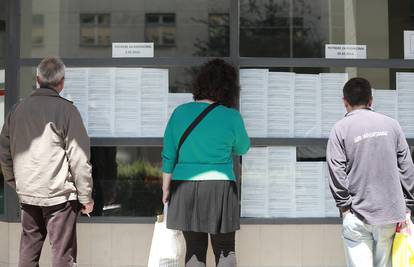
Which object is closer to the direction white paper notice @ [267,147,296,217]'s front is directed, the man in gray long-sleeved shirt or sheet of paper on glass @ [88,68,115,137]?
the man in gray long-sleeved shirt

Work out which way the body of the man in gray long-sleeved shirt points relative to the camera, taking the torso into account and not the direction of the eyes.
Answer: away from the camera

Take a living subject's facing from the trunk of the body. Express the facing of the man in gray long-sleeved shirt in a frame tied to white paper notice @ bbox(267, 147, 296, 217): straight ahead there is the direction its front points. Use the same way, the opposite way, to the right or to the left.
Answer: the opposite way

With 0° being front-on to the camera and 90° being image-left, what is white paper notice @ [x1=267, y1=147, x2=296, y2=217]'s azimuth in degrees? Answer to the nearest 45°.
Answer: approximately 0°

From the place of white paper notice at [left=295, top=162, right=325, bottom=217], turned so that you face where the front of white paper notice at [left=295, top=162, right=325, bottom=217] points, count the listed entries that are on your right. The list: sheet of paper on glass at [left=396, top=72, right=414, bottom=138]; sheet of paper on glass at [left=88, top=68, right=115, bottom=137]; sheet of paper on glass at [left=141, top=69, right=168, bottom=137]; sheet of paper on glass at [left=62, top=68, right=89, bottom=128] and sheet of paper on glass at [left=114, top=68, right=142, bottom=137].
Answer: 4

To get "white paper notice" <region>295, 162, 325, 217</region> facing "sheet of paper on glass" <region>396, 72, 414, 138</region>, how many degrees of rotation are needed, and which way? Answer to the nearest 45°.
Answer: approximately 90° to its left

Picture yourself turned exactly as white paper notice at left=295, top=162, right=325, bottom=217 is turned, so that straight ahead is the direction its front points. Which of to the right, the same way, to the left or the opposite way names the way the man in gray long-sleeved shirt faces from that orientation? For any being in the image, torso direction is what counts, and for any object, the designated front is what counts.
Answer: the opposite way

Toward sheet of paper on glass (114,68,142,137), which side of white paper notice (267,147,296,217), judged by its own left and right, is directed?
right

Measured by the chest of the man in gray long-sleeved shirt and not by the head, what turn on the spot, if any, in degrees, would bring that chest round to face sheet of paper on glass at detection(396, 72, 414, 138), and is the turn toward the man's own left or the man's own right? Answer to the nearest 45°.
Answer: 0° — they already face it

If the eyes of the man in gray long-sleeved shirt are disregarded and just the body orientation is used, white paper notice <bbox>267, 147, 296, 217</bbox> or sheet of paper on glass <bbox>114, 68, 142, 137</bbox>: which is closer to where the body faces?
the white paper notice

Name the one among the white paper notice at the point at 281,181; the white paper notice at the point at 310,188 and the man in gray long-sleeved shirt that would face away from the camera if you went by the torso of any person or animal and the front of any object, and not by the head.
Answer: the man in gray long-sleeved shirt
